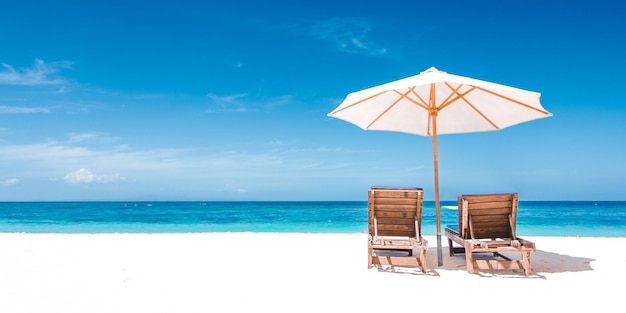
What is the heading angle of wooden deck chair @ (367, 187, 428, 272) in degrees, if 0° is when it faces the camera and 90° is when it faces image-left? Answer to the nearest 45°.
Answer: approximately 180°

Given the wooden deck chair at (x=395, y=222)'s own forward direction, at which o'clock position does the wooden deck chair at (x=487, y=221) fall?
the wooden deck chair at (x=487, y=221) is roughly at 3 o'clock from the wooden deck chair at (x=395, y=222).
